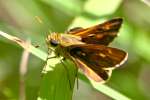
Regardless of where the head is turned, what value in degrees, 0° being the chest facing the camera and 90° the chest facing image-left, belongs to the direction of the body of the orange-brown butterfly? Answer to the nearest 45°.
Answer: approximately 90°
